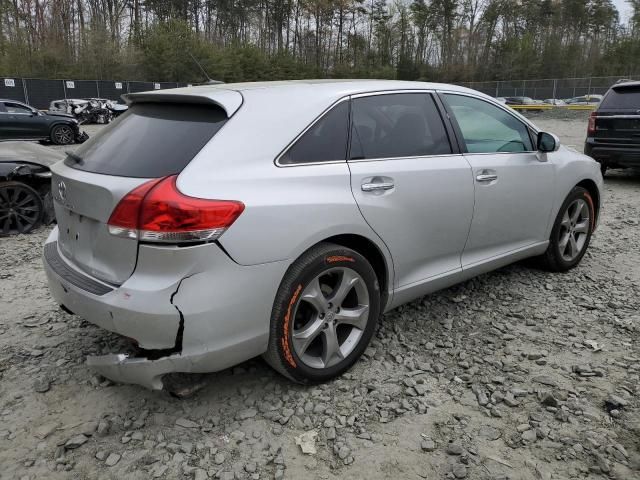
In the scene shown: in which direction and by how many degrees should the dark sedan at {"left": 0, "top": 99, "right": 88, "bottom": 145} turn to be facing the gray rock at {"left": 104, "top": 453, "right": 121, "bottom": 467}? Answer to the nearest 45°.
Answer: approximately 90° to its right

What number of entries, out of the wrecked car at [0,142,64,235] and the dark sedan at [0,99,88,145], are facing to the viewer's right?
2

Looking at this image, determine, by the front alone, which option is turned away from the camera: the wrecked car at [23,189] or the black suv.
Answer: the black suv

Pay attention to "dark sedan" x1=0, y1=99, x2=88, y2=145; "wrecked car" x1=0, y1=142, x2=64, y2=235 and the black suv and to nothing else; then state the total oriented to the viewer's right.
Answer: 2

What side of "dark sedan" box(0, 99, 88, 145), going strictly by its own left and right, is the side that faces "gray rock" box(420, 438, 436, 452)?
right

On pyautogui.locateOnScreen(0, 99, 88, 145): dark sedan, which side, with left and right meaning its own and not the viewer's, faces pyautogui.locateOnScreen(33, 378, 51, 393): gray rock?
right

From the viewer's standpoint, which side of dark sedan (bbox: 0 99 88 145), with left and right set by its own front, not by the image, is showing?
right

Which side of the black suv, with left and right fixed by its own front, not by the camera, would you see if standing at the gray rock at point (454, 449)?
back

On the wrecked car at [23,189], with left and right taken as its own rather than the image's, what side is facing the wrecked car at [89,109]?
left

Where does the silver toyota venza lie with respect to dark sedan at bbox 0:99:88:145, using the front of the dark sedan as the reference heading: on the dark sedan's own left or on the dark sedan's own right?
on the dark sedan's own right

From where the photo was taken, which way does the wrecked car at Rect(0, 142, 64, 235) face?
to the viewer's right

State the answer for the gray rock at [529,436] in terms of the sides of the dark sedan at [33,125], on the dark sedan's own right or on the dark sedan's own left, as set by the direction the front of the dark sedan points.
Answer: on the dark sedan's own right

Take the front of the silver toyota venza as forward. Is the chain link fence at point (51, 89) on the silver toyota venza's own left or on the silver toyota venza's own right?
on the silver toyota venza's own left

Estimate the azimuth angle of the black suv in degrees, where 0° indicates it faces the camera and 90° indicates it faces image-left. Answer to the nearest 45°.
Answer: approximately 180°

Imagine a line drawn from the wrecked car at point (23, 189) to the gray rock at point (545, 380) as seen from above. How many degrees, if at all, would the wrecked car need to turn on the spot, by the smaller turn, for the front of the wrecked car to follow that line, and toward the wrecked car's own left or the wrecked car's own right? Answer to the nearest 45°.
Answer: approximately 45° to the wrecked car's own right

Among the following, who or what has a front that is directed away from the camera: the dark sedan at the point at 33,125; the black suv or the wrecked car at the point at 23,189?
the black suv

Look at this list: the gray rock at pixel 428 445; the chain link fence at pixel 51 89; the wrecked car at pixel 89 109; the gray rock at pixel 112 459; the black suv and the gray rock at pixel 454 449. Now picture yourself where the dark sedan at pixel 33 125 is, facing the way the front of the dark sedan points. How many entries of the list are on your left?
2
